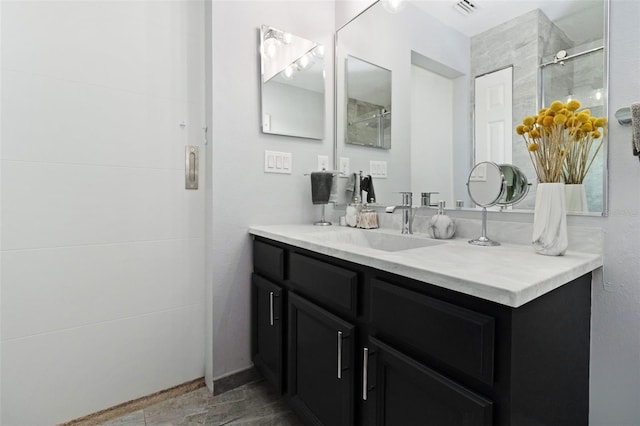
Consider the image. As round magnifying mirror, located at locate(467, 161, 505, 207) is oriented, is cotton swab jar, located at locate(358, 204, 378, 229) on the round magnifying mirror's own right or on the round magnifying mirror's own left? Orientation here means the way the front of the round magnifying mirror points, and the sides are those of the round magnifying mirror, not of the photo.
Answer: on the round magnifying mirror's own right

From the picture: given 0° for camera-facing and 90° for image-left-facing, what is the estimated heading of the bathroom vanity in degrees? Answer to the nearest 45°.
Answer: approximately 45°

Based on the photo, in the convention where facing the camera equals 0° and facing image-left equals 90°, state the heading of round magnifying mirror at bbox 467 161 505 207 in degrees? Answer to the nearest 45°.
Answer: approximately 45°
